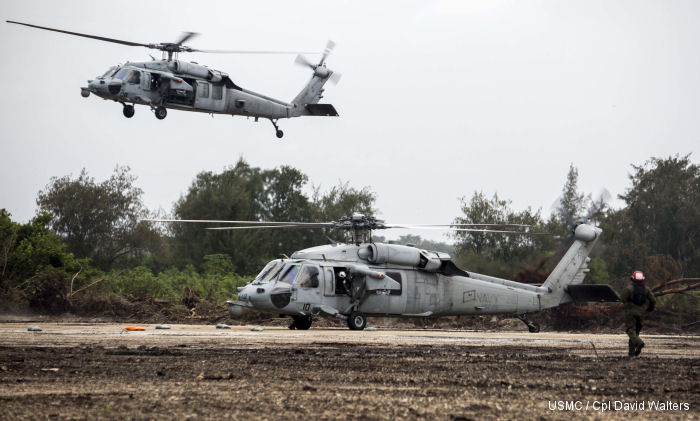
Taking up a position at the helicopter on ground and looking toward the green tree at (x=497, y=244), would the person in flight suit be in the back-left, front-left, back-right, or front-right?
back-right

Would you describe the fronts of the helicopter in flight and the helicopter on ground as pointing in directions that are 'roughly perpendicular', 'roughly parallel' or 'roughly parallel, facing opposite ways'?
roughly parallel

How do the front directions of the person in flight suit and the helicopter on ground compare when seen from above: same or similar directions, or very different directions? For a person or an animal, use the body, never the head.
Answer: very different directions

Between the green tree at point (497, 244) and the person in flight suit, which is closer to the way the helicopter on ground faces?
the person in flight suit

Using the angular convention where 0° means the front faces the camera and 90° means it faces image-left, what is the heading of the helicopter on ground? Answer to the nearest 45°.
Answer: approximately 45°

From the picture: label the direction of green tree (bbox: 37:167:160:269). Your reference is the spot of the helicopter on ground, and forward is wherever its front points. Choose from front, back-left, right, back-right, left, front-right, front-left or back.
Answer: right

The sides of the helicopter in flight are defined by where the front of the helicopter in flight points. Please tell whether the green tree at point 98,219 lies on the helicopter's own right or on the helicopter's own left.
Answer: on the helicopter's own right
